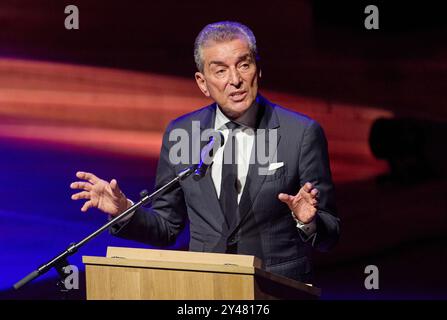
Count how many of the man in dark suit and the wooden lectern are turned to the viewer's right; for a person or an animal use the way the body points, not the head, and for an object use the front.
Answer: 0

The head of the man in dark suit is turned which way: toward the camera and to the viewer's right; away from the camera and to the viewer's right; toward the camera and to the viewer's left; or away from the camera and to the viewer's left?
toward the camera and to the viewer's right
